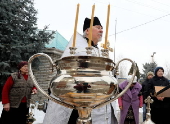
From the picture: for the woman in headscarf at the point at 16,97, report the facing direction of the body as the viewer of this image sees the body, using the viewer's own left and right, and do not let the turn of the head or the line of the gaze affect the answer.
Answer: facing the viewer and to the right of the viewer
